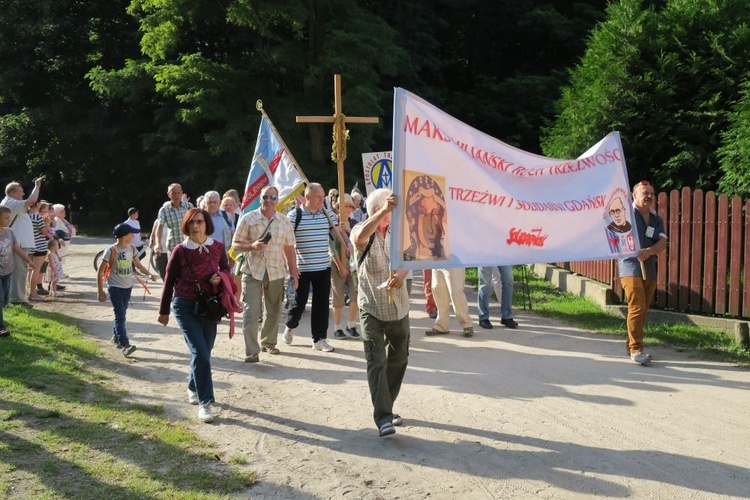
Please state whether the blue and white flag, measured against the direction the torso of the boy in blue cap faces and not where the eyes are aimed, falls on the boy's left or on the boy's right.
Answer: on the boy's left

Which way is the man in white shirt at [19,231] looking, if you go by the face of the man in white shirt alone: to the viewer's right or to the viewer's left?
to the viewer's right

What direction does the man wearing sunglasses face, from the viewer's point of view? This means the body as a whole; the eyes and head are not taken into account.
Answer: toward the camera

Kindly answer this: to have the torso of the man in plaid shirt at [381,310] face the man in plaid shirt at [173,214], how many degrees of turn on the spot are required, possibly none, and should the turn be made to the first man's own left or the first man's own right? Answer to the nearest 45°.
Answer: approximately 180°

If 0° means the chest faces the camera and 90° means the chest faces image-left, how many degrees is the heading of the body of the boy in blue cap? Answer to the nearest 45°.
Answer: approximately 315°

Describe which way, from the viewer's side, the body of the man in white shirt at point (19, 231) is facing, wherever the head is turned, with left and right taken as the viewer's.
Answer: facing to the right of the viewer

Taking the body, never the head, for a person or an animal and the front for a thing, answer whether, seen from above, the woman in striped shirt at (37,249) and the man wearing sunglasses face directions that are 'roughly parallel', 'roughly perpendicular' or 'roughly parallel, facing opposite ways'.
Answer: roughly perpendicular

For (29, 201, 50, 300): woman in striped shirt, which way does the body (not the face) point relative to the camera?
to the viewer's right

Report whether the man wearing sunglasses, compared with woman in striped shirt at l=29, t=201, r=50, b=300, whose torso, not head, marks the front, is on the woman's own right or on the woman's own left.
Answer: on the woman's own right

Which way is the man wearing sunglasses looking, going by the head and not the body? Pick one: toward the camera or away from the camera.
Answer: toward the camera

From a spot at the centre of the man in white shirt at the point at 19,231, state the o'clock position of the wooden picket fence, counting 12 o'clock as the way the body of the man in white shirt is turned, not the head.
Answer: The wooden picket fence is roughly at 1 o'clock from the man in white shirt.

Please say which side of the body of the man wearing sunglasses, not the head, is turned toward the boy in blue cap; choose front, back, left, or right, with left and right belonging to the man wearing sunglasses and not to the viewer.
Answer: right
